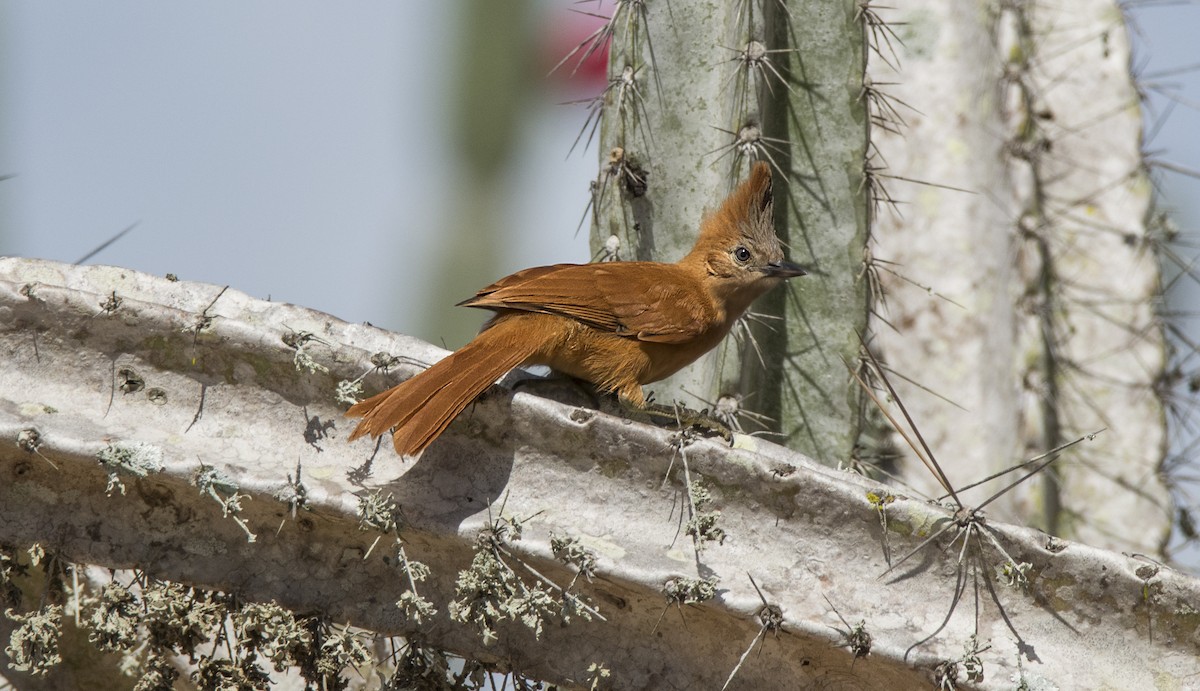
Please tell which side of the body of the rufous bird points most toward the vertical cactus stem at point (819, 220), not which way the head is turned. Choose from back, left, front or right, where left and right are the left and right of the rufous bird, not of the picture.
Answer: front

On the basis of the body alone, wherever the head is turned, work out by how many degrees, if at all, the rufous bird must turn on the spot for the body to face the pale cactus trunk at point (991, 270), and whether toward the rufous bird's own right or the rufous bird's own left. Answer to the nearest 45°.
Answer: approximately 45° to the rufous bird's own left

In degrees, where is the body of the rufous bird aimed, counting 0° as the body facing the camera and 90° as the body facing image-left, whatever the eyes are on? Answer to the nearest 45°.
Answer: approximately 270°
